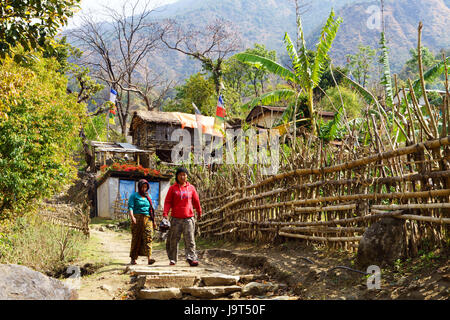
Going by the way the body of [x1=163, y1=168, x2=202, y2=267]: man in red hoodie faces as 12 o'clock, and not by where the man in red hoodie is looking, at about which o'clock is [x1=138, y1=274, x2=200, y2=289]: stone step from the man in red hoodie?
The stone step is roughly at 12 o'clock from the man in red hoodie.

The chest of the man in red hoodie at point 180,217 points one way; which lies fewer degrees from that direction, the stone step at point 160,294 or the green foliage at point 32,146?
the stone step

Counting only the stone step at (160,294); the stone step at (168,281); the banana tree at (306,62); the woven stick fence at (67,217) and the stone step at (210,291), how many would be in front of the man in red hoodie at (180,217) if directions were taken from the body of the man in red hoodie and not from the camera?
3

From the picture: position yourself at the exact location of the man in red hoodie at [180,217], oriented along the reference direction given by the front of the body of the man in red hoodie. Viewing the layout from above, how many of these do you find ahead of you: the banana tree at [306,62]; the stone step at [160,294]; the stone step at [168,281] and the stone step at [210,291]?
3

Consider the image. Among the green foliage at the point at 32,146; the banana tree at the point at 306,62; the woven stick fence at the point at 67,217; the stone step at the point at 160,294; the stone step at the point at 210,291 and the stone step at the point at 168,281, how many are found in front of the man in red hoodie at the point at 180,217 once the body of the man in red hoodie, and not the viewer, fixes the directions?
3

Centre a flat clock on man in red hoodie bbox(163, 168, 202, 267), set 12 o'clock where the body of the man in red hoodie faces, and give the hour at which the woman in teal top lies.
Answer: The woman in teal top is roughly at 4 o'clock from the man in red hoodie.

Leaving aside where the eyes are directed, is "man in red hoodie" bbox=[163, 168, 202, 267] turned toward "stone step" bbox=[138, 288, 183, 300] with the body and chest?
yes

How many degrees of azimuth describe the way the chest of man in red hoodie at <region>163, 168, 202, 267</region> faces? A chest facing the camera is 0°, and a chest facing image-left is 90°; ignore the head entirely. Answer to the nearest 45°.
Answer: approximately 0°

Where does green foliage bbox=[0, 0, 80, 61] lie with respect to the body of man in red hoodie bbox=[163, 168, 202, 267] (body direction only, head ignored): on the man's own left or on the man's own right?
on the man's own right

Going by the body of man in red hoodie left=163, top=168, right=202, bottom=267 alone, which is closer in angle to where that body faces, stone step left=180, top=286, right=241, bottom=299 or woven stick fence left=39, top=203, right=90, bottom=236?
the stone step

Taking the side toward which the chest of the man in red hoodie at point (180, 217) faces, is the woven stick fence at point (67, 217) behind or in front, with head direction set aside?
behind

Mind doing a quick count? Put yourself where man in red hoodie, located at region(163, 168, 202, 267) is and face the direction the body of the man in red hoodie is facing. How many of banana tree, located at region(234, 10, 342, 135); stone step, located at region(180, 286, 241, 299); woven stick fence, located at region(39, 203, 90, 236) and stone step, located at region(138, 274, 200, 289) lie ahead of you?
2

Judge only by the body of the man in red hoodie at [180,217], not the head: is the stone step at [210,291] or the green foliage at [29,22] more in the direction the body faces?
the stone step
